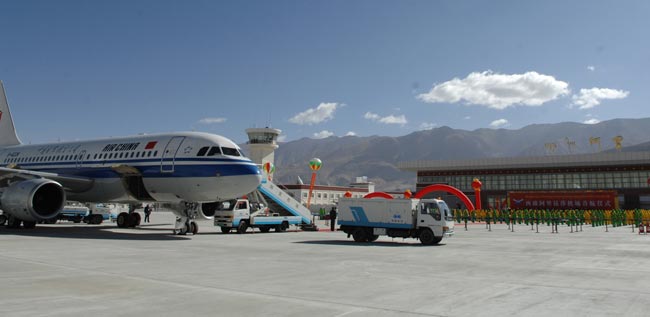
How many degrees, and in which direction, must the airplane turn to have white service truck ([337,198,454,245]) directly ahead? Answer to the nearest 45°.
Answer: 0° — it already faces it

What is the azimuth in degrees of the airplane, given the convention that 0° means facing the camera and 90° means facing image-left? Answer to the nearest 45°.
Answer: approximately 315°
